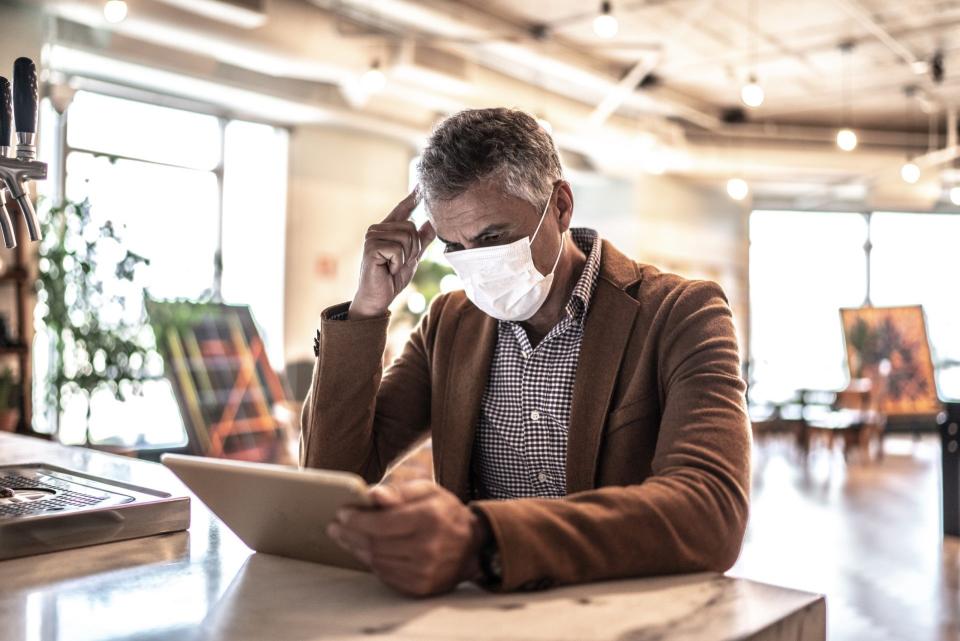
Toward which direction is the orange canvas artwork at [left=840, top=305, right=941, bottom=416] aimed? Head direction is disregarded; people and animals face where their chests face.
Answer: toward the camera

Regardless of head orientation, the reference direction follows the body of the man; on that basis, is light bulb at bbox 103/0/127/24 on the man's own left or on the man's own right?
on the man's own right

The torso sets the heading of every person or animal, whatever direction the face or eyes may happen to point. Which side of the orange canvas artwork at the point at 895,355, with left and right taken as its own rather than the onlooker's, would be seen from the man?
front

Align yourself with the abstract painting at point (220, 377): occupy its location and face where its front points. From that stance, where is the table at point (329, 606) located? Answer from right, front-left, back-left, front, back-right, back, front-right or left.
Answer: front

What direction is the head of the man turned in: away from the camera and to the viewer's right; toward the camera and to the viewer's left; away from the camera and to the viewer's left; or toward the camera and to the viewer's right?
toward the camera and to the viewer's left

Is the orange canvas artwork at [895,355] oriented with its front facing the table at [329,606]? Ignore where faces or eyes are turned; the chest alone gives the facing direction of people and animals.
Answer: yes

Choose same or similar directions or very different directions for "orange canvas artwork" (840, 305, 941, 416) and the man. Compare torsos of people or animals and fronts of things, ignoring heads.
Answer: same or similar directions

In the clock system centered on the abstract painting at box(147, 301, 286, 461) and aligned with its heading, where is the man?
The man is roughly at 12 o'clock from the abstract painting.

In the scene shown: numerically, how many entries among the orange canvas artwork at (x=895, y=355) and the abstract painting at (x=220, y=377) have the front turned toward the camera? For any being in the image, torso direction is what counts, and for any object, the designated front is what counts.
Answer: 2

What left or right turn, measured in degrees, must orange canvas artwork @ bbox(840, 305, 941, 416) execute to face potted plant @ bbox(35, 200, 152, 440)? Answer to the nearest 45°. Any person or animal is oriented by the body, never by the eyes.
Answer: approximately 45° to its right

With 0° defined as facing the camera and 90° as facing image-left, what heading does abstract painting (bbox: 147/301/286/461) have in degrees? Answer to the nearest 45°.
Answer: approximately 0°

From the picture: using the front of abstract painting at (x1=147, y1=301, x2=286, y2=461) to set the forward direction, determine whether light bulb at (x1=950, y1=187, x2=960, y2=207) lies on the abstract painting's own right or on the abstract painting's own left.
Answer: on the abstract painting's own left

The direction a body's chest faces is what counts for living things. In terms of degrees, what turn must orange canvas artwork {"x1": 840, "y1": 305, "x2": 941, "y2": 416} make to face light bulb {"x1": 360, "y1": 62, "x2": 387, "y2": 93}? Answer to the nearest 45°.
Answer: approximately 45° to its right

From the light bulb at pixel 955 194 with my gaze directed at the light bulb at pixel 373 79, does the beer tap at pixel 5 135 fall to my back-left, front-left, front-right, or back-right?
front-left

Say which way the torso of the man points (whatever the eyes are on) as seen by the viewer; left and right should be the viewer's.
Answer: facing the viewer and to the left of the viewer
